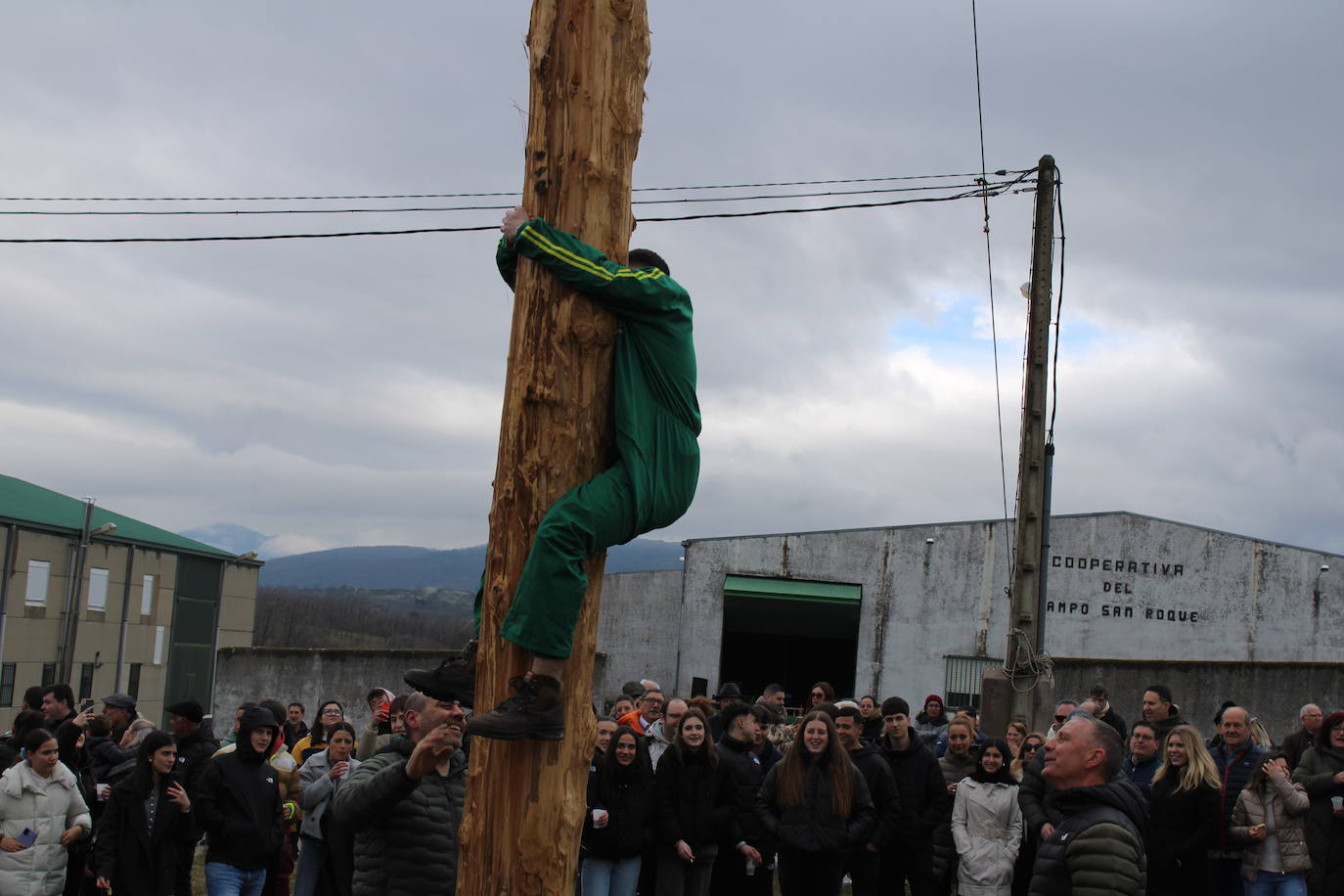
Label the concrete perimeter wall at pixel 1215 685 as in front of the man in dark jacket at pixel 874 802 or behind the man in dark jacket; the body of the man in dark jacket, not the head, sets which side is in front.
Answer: behind

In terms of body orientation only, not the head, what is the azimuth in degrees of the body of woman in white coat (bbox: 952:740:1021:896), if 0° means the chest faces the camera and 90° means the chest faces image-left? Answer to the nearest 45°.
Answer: approximately 0°

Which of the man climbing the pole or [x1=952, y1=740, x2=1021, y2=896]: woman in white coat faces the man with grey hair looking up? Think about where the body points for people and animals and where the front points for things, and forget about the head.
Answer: the woman in white coat

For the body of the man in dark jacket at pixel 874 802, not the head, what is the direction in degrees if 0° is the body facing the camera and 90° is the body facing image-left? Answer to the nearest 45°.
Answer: approximately 45°

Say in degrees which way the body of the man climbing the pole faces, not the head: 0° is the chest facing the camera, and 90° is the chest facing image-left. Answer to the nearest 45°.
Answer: approximately 90°

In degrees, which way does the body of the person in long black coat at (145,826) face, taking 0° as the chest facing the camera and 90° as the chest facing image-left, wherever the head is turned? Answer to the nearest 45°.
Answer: approximately 315°

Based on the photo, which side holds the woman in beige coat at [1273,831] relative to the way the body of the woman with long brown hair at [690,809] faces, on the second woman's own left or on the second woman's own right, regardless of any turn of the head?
on the second woman's own left

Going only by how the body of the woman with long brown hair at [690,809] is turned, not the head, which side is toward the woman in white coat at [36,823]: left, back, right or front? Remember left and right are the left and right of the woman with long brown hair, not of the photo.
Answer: right

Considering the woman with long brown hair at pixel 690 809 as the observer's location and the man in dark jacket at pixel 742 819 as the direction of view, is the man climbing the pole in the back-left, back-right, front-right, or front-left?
back-right
